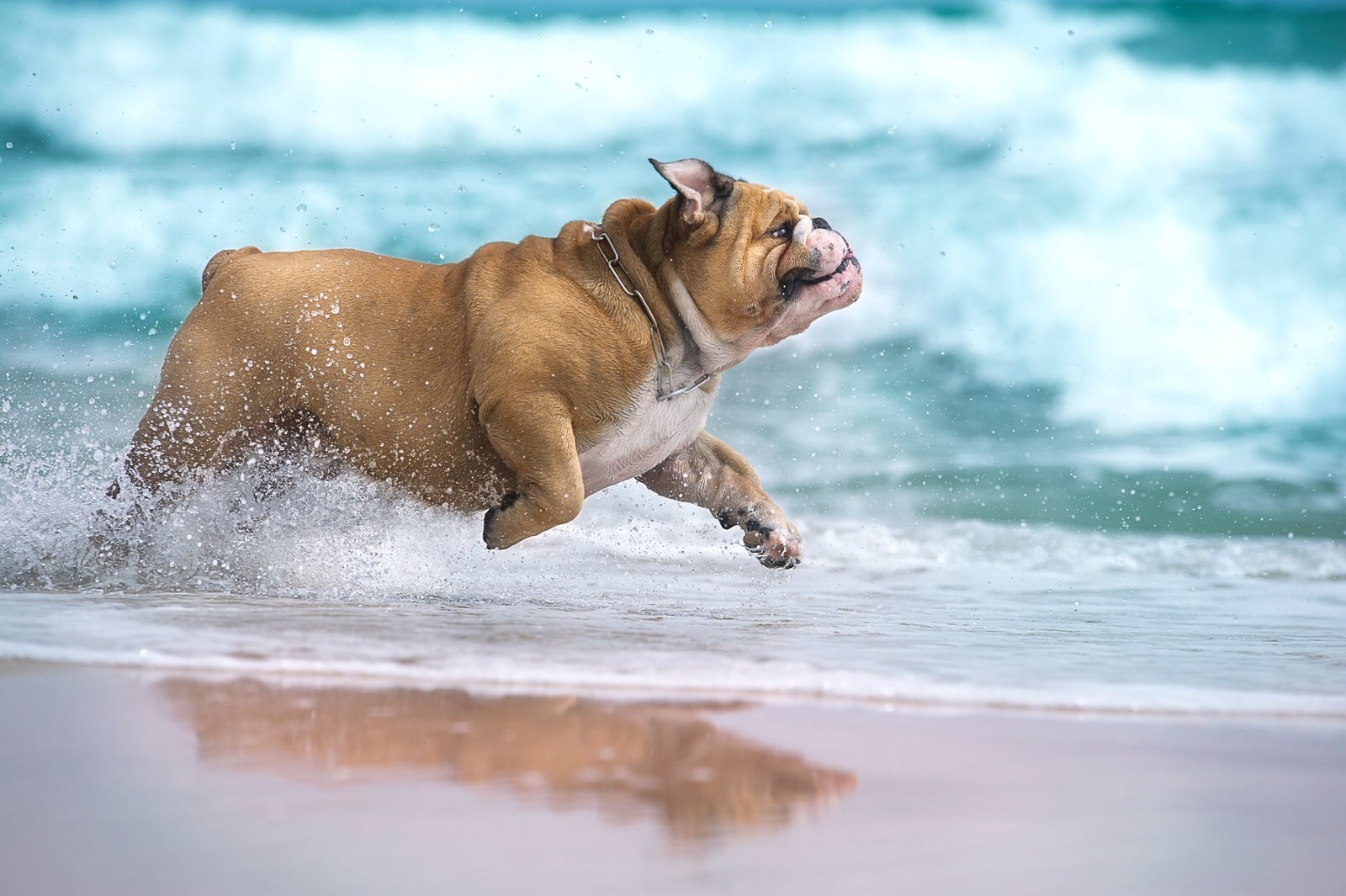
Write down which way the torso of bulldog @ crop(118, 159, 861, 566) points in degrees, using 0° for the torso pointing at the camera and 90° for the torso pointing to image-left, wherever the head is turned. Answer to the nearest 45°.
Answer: approximately 270°
